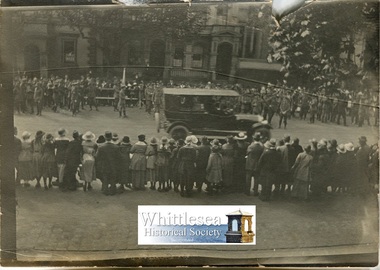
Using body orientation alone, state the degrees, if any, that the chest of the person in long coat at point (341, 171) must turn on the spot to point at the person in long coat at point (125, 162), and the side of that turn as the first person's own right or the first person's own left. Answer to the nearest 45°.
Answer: approximately 90° to the first person's own left

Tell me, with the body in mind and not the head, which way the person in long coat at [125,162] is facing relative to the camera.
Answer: away from the camera

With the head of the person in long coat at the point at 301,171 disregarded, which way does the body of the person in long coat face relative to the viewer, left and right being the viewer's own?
facing away from the viewer and to the right of the viewer

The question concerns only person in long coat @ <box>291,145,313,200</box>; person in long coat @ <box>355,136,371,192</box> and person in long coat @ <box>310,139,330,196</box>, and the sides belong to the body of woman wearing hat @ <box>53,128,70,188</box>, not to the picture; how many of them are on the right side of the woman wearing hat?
3

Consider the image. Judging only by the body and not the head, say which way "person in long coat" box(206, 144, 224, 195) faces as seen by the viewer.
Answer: away from the camera

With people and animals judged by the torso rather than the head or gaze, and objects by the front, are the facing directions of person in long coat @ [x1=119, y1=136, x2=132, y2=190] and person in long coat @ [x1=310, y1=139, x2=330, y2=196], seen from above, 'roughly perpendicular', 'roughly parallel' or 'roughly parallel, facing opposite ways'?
roughly parallel

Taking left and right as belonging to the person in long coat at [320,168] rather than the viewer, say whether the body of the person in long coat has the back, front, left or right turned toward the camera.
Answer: back

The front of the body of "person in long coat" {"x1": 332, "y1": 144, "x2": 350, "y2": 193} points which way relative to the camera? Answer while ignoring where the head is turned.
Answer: away from the camera
